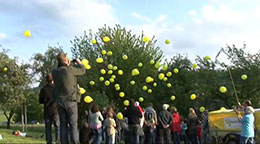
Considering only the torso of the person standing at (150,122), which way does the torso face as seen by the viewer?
away from the camera

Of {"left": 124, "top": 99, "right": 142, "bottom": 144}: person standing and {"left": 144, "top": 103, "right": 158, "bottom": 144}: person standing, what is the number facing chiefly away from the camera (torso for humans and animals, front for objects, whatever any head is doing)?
2

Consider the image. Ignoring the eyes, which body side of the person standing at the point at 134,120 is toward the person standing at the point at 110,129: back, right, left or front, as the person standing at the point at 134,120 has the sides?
left

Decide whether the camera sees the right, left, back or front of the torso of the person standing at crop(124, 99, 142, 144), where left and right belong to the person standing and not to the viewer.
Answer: back

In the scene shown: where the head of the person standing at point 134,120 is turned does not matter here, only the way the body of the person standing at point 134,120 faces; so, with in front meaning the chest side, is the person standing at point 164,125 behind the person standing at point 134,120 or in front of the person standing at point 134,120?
in front

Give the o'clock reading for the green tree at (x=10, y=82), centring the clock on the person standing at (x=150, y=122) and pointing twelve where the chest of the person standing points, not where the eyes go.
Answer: The green tree is roughly at 11 o'clock from the person standing.

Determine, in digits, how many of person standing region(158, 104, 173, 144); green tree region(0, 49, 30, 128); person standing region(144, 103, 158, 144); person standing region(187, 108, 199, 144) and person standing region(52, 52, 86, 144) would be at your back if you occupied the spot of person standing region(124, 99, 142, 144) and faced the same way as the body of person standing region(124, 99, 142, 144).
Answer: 1

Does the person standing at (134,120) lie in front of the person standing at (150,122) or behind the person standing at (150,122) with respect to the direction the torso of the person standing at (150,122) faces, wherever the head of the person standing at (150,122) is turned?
behind

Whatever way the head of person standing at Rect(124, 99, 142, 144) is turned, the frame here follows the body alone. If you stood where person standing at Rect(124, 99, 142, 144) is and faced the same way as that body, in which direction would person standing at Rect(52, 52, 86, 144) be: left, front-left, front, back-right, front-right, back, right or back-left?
back

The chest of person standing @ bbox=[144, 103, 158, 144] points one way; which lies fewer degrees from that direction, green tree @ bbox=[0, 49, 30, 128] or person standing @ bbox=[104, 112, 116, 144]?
the green tree

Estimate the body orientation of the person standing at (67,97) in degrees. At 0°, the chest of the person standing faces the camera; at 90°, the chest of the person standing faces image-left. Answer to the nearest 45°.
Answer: approximately 225°

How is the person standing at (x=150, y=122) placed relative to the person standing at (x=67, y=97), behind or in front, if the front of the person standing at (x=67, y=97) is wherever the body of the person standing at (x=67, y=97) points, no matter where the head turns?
in front

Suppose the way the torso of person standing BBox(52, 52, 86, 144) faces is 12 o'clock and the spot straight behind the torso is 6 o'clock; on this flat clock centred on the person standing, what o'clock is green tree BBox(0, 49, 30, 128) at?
The green tree is roughly at 10 o'clock from the person standing.
